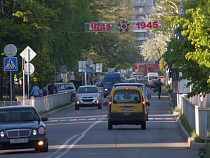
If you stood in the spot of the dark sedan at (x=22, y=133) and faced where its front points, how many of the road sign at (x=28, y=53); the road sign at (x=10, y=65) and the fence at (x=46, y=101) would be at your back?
3

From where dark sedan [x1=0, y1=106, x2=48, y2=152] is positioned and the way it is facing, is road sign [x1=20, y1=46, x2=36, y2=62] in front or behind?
behind

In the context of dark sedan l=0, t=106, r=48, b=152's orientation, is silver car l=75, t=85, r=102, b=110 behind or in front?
behind

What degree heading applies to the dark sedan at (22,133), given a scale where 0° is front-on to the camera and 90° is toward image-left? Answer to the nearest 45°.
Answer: approximately 0°

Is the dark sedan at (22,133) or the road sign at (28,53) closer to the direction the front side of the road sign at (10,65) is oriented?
the dark sedan

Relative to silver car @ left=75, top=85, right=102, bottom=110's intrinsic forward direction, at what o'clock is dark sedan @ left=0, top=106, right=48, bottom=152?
The dark sedan is roughly at 12 o'clock from the silver car.

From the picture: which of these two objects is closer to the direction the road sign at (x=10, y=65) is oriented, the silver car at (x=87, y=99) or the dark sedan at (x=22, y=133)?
the dark sedan

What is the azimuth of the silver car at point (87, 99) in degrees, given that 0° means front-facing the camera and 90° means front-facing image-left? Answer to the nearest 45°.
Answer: approximately 0°
